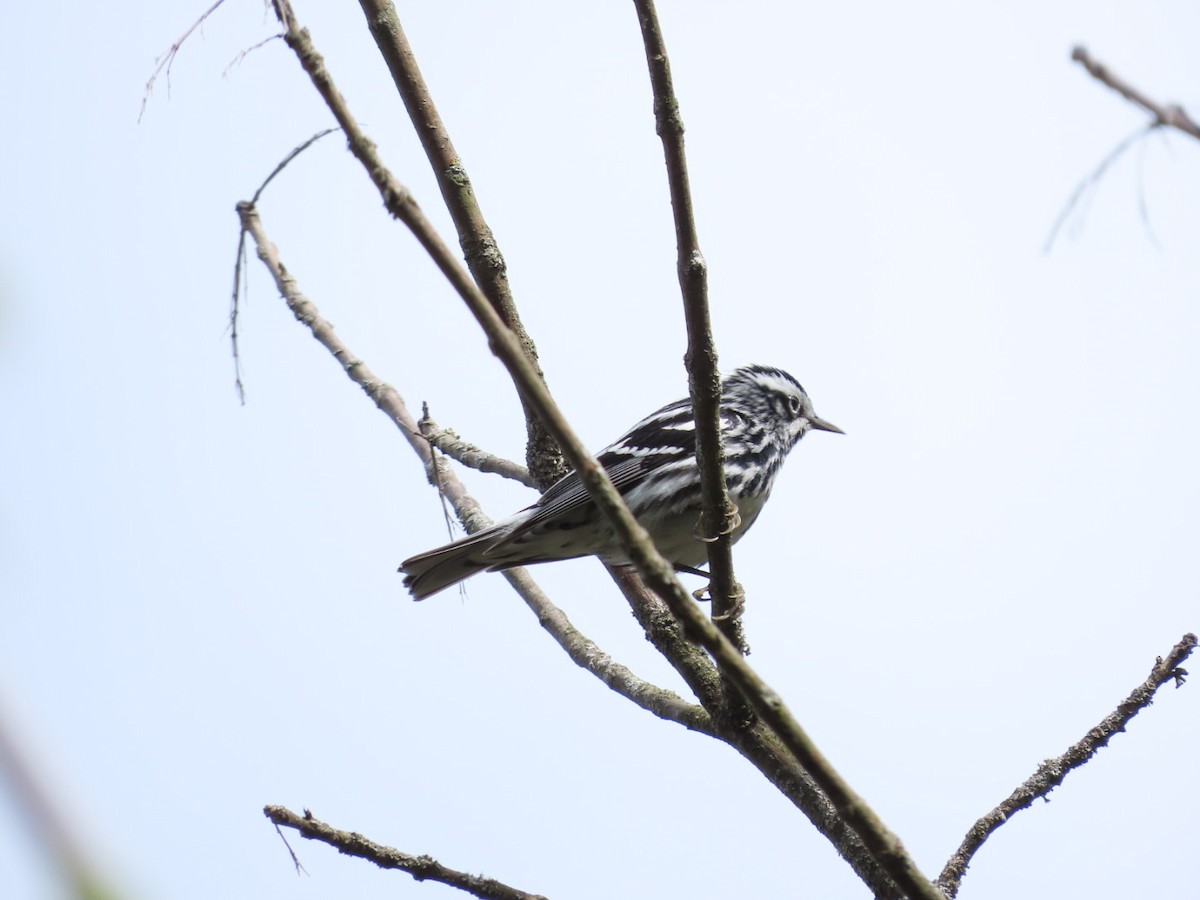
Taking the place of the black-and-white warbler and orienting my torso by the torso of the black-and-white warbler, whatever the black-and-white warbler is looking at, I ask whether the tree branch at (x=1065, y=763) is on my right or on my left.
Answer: on my right

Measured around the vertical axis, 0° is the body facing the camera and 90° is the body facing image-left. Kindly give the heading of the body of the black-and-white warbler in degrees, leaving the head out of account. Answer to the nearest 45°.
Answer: approximately 270°
